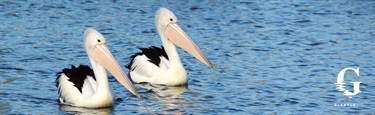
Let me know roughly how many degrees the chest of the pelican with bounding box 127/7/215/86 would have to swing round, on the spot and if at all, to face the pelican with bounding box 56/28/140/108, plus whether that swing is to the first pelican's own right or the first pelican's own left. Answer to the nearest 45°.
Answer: approximately 135° to the first pelican's own right

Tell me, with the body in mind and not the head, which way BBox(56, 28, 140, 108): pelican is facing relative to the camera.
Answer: to the viewer's right

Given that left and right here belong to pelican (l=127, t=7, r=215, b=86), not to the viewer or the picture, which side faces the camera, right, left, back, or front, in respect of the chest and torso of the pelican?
right

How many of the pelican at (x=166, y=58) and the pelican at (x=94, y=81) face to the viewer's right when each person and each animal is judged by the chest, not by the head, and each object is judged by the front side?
2
